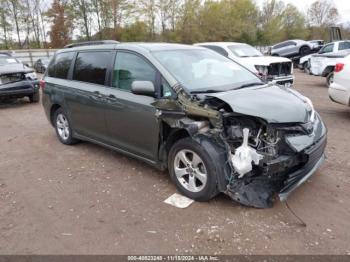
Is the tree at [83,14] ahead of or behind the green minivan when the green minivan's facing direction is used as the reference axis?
behind

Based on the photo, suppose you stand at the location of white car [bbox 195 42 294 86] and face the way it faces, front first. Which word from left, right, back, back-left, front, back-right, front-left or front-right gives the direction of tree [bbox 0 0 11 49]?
back

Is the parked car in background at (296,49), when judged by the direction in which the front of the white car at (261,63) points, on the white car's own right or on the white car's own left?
on the white car's own left

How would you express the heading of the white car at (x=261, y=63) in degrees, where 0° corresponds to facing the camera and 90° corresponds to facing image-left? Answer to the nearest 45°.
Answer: approximately 315°

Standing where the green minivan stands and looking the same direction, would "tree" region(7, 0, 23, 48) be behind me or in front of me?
behind

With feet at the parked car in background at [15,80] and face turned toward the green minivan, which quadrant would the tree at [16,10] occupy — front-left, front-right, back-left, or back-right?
back-left

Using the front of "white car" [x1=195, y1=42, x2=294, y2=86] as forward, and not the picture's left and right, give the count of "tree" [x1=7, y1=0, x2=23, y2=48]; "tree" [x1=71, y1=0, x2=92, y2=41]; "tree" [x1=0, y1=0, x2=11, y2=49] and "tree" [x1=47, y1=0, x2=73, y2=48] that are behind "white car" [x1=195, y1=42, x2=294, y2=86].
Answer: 4

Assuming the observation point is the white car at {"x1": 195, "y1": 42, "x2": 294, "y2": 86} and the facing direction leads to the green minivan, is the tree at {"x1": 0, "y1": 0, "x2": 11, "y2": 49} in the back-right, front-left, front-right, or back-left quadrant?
back-right

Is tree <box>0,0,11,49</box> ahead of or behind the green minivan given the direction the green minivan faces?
behind

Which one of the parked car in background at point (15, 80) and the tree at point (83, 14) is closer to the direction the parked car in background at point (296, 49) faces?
the parked car in background

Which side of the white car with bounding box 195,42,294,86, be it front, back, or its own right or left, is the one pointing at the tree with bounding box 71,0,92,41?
back
